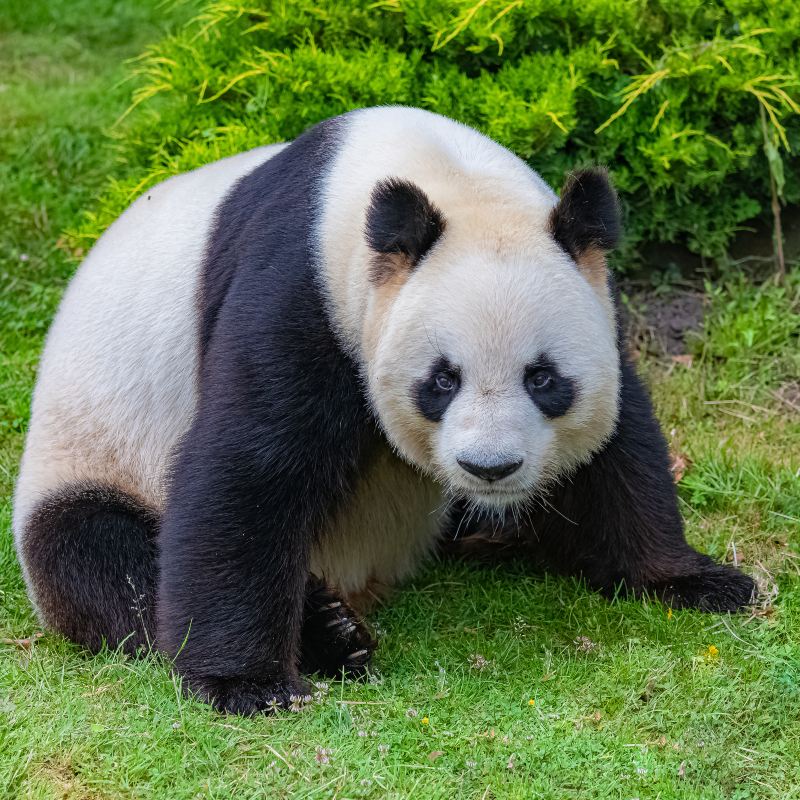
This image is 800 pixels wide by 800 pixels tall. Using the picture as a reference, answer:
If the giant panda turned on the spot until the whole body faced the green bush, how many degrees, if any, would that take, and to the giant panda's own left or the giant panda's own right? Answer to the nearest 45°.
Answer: approximately 135° to the giant panda's own left

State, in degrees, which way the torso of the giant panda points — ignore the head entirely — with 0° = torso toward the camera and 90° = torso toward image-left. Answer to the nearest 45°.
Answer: approximately 315°

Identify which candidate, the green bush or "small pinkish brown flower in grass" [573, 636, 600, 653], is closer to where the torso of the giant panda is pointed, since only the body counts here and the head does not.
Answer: the small pinkish brown flower in grass

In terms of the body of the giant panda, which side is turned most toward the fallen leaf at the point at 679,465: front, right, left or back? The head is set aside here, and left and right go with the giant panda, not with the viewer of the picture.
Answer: left

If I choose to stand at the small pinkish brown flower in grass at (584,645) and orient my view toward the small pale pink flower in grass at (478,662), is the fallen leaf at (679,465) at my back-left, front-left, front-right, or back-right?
back-right
